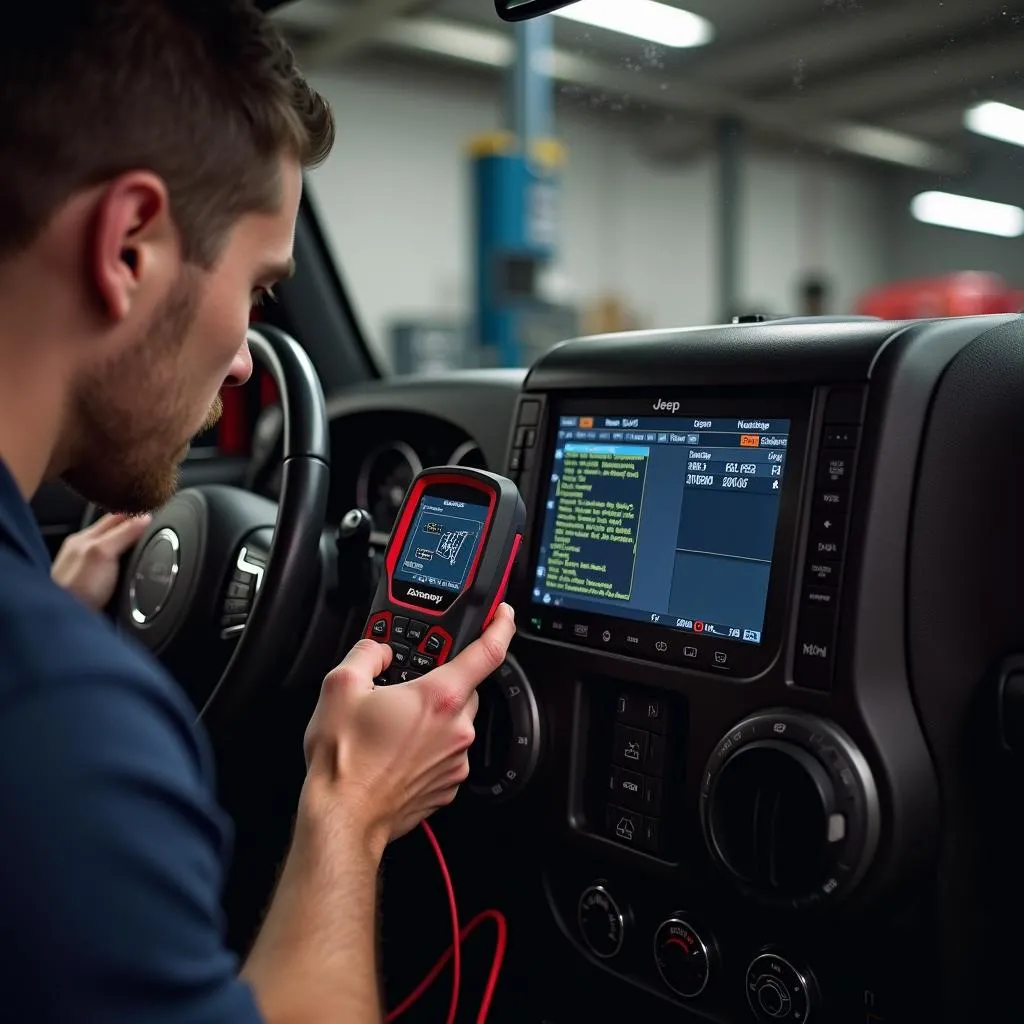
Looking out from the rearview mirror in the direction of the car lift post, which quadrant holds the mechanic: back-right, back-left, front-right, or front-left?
back-left

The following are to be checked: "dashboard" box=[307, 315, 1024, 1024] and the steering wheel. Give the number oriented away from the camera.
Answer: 0

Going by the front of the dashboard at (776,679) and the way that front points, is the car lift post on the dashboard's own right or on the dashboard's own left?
on the dashboard's own right

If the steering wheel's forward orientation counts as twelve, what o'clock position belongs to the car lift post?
The car lift post is roughly at 5 o'clock from the steering wheel.

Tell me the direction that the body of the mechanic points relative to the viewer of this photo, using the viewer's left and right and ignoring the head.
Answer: facing away from the viewer and to the right of the viewer

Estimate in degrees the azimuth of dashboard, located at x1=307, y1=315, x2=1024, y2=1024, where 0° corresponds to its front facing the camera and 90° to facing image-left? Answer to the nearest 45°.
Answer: approximately 45°

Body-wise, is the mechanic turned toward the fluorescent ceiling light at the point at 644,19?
yes

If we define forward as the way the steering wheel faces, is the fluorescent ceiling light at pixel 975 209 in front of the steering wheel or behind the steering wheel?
behind

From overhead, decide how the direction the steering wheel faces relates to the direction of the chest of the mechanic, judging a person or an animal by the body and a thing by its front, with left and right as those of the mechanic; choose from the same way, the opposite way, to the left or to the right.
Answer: the opposite way

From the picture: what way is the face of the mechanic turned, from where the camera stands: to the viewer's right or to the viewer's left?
to the viewer's right

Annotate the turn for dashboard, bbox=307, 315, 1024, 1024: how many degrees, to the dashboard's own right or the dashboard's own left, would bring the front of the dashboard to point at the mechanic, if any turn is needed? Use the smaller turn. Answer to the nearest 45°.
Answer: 0° — it already faces them
